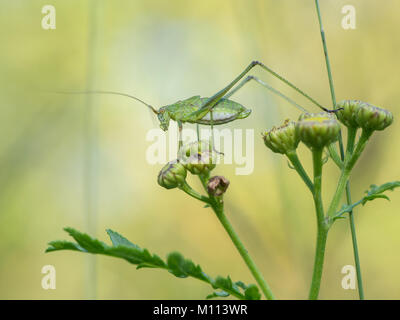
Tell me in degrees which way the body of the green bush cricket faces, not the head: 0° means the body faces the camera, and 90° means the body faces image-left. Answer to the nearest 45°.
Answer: approximately 90°
